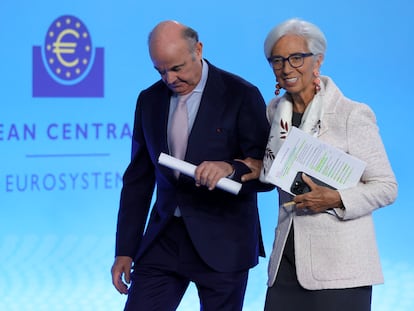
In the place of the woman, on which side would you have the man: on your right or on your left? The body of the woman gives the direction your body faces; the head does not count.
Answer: on your right

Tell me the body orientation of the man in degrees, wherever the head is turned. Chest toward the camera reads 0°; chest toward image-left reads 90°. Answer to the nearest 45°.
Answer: approximately 45°

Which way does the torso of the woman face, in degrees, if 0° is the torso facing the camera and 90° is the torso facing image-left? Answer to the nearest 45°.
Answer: approximately 45°

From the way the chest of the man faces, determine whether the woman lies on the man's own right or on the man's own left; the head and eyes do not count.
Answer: on the man's own left

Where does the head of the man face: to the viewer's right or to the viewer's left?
to the viewer's left
